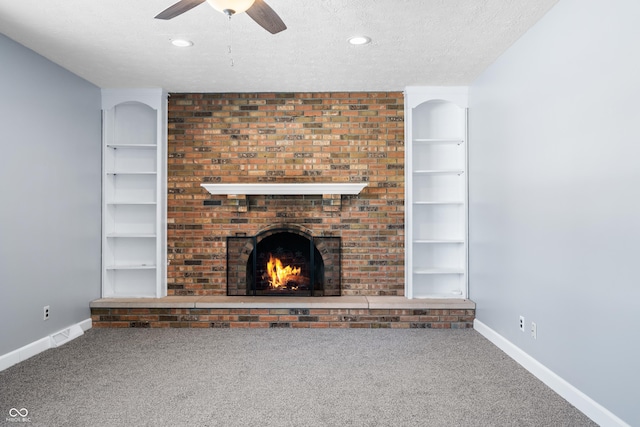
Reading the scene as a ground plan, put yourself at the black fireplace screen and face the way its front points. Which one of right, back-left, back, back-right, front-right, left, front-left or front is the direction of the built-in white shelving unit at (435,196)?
left

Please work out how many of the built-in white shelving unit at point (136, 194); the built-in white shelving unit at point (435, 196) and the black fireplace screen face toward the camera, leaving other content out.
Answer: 3

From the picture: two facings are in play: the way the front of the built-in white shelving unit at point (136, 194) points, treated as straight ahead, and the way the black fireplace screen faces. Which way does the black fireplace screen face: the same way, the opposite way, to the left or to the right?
the same way

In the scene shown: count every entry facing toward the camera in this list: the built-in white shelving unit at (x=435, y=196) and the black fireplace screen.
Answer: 2

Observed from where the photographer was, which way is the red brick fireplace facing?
facing the viewer

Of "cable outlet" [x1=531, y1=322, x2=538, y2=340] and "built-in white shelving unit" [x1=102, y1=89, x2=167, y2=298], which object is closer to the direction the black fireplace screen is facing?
the cable outlet

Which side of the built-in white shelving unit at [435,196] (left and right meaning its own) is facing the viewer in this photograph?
front

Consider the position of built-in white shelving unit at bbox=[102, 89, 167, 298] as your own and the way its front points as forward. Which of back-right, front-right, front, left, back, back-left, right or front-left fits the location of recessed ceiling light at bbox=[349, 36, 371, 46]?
front-left

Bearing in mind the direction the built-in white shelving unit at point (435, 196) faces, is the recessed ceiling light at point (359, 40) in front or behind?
in front

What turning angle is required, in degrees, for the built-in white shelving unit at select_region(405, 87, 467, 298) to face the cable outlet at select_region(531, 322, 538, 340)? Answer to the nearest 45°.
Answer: approximately 45° to its left

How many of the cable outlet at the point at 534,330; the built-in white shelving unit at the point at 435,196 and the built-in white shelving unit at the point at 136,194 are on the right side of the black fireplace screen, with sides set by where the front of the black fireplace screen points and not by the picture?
1

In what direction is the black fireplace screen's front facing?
toward the camera

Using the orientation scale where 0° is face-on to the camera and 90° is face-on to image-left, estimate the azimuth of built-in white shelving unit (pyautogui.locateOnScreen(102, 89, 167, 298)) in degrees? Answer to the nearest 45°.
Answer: approximately 0°

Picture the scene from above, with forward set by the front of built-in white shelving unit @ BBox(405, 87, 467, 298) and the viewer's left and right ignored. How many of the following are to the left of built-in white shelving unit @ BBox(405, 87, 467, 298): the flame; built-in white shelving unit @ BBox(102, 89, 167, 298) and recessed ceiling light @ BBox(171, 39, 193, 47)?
0
